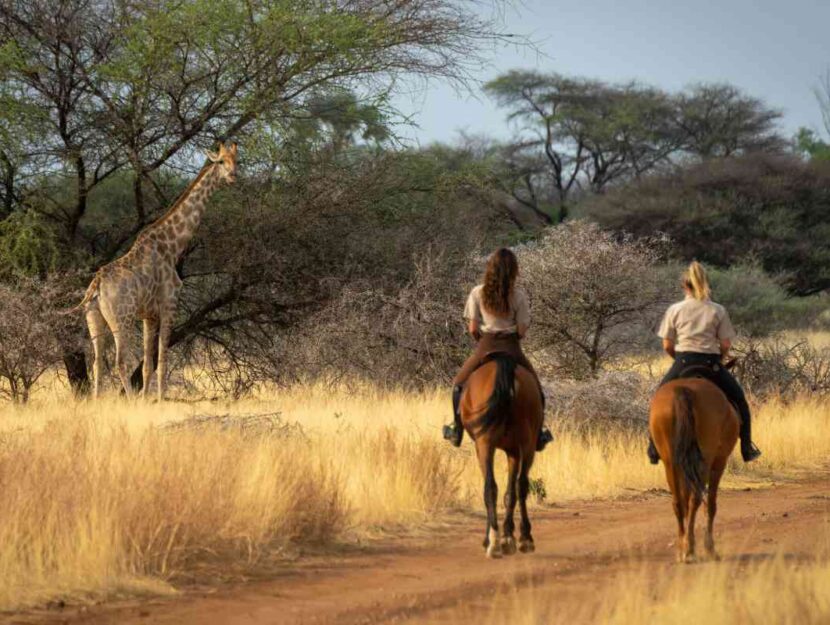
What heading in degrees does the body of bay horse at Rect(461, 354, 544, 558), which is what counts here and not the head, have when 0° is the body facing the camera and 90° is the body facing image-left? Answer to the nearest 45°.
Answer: approximately 180°

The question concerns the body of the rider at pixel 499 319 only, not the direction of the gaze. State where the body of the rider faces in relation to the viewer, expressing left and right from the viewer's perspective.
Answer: facing away from the viewer

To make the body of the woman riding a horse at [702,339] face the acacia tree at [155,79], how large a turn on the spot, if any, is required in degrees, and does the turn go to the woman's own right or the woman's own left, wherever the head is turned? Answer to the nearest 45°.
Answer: approximately 45° to the woman's own left

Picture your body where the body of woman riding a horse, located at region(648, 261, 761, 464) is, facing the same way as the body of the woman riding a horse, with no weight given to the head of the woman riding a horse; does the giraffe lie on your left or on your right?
on your left

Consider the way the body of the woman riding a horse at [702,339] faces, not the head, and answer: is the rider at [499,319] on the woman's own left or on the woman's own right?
on the woman's own left

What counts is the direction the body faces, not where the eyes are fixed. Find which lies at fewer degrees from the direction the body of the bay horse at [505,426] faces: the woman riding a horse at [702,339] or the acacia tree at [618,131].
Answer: the acacia tree

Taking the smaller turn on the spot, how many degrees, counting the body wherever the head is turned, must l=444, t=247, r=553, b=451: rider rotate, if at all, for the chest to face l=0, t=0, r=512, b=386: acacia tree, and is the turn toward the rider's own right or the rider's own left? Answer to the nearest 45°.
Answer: approximately 45° to the rider's own left

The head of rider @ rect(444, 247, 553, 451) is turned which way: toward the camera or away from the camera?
away from the camera

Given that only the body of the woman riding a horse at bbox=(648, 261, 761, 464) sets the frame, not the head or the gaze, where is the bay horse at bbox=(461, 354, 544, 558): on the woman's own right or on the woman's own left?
on the woman's own left

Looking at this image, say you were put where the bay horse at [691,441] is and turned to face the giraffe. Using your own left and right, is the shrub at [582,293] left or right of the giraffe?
right

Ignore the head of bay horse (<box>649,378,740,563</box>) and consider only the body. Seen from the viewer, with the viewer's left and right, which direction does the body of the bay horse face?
facing away from the viewer

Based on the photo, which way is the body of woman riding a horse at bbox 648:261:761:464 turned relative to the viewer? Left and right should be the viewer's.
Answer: facing away from the viewer

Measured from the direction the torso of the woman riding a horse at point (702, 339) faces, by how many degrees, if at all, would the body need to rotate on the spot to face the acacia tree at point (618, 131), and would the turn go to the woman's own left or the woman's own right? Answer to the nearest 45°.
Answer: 0° — they already face it
